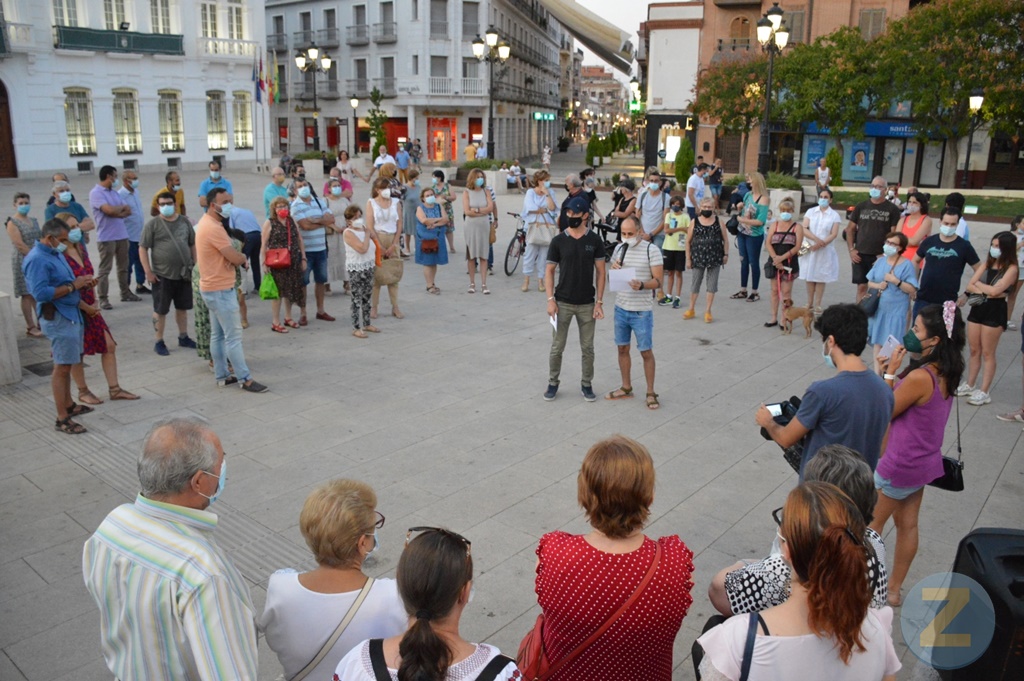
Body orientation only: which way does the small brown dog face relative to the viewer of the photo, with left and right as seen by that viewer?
facing to the left of the viewer

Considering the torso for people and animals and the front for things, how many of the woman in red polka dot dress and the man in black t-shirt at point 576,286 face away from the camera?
1

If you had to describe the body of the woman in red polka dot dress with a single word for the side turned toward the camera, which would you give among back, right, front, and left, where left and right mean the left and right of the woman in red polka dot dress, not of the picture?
back

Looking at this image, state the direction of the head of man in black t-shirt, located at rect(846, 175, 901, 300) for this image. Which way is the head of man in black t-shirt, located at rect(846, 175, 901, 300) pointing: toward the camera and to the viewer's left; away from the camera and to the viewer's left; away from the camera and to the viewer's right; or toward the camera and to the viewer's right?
toward the camera and to the viewer's left

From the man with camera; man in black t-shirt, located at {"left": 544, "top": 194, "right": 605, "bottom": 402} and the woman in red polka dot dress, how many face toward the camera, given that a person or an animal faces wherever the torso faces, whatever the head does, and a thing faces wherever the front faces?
1

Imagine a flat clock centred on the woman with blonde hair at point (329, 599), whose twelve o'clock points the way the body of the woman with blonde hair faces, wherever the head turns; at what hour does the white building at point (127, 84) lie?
The white building is roughly at 10 o'clock from the woman with blonde hair.

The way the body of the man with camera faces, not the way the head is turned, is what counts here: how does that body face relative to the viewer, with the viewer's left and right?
facing away from the viewer and to the left of the viewer

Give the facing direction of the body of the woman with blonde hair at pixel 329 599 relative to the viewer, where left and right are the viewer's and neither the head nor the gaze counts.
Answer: facing away from the viewer and to the right of the viewer

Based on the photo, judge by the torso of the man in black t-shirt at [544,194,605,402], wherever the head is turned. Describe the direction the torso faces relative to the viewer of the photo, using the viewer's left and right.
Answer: facing the viewer

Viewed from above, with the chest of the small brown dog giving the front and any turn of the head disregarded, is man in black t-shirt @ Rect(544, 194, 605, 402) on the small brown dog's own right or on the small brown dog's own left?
on the small brown dog's own left

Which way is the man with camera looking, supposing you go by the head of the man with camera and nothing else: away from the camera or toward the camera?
away from the camera

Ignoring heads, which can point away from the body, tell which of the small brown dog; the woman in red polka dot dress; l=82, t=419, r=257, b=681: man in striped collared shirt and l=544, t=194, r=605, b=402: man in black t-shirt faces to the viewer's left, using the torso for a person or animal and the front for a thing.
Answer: the small brown dog

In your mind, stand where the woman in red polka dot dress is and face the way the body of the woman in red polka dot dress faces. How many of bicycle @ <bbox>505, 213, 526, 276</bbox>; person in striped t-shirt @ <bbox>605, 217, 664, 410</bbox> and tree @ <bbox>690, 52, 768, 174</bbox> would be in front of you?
3

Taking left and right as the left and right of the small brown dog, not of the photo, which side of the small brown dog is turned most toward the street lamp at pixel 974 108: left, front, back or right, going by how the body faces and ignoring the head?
right

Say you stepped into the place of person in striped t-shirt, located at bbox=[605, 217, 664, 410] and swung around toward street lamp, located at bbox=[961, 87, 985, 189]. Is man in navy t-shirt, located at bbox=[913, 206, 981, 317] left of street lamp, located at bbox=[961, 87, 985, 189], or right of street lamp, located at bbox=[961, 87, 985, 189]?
right

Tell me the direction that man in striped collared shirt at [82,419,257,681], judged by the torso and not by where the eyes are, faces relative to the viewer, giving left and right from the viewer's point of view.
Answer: facing away from the viewer and to the right of the viewer

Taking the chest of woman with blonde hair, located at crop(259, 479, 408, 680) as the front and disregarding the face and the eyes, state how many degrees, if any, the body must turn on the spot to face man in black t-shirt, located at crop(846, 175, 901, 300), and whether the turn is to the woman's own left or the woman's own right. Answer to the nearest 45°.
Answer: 0° — they already face them
